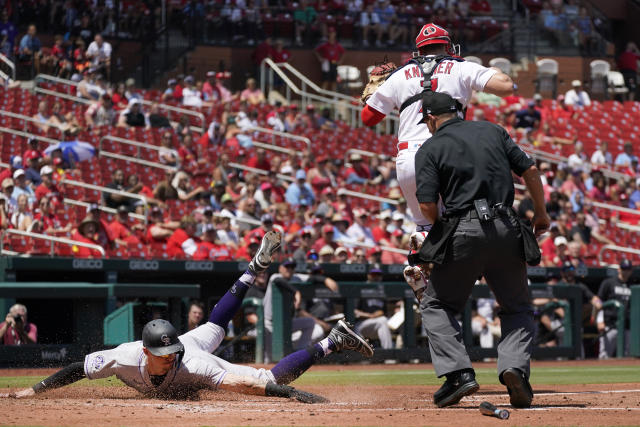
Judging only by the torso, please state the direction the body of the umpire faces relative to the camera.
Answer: away from the camera

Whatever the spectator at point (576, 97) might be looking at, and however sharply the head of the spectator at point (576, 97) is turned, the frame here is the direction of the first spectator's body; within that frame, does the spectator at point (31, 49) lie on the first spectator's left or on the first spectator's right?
on the first spectator's right

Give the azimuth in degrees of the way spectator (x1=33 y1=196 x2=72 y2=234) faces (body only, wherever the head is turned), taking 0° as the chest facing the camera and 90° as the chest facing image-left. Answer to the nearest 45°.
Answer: approximately 315°

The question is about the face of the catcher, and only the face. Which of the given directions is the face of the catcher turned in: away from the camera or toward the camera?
away from the camera

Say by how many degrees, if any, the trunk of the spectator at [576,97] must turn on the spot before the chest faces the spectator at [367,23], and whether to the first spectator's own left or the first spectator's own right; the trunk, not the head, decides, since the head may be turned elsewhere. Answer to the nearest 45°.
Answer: approximately 90° to the first spectator's own right

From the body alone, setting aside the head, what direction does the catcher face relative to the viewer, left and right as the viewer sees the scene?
facing away from the viewer

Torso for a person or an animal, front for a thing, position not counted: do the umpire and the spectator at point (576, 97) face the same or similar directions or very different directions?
very different directions

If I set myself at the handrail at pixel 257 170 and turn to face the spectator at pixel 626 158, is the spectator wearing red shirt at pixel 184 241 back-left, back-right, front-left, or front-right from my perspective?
back-right
